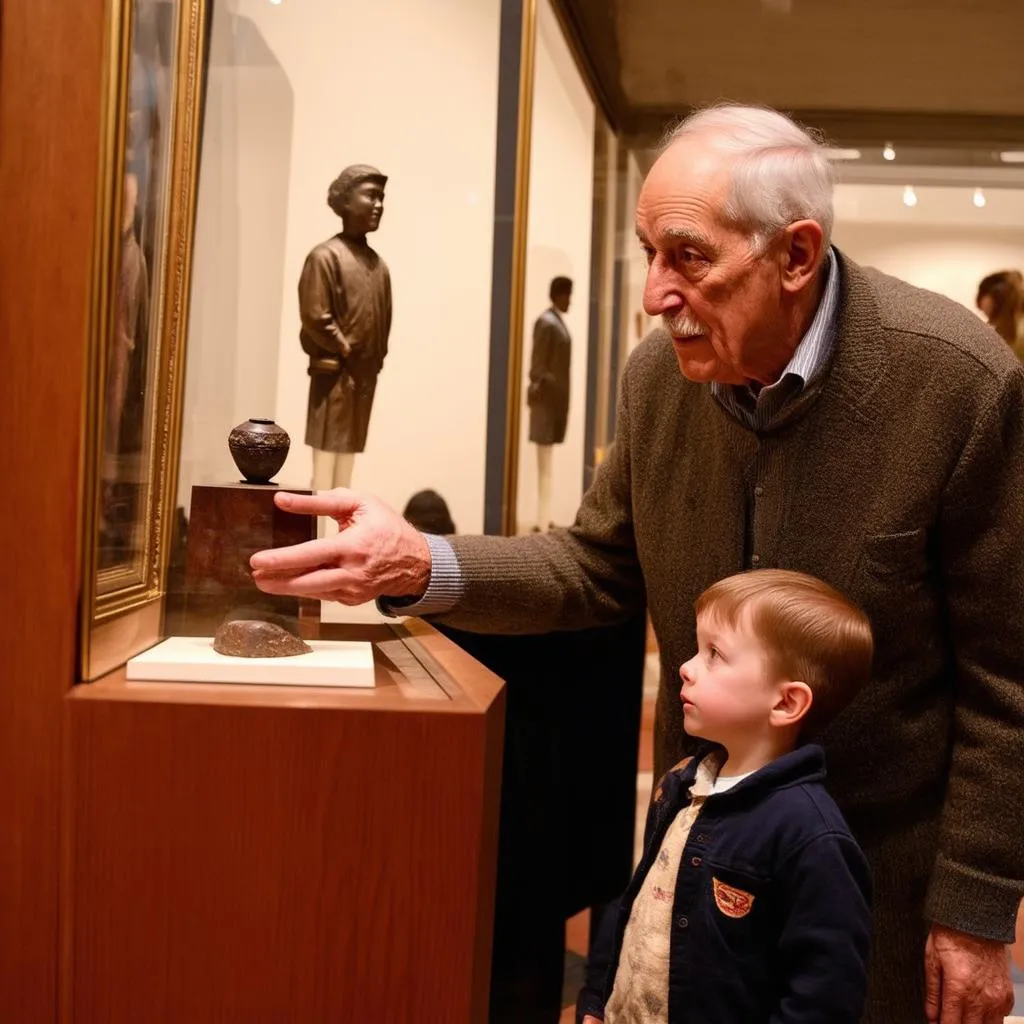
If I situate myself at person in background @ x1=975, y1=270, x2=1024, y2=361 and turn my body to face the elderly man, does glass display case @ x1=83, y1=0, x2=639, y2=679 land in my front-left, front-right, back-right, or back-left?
front-right

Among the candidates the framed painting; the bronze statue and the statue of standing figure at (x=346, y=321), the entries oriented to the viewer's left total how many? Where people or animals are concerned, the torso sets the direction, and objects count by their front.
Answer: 0

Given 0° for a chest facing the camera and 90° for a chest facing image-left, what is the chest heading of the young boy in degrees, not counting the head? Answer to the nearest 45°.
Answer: approximately 45°

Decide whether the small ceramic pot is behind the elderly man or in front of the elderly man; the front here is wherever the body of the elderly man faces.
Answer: in front

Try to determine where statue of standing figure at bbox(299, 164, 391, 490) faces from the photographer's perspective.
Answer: facing the viewer and to the right of the viewer

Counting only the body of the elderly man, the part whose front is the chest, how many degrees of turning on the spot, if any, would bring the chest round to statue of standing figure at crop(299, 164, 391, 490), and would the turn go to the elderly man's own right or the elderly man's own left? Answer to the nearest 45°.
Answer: approximately 90° to the elderly man's own right

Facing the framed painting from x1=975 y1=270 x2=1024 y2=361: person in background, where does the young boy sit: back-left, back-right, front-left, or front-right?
front-left

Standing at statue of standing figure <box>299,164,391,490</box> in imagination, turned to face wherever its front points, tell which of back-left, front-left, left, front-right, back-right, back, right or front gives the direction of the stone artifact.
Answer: front-right

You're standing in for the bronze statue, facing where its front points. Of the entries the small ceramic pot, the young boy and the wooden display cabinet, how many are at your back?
0

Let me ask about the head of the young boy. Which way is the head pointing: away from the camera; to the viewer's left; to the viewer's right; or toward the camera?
to the viewer's left

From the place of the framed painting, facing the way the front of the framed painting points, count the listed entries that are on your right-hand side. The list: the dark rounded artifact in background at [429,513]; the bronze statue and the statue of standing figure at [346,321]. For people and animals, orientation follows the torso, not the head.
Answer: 0

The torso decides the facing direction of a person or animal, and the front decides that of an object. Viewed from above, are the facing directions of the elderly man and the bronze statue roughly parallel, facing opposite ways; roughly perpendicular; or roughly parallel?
roughly perpendicular

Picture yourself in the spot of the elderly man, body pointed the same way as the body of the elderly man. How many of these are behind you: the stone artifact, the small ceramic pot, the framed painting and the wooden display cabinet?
0

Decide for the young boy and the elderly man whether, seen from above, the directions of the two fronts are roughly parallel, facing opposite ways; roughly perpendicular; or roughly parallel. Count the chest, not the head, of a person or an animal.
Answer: roughly parallel

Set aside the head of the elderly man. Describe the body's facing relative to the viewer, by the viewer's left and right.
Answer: facing the viewer and to the left of the viewer

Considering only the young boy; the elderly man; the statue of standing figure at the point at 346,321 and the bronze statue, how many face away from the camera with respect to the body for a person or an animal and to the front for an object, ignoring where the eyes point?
0

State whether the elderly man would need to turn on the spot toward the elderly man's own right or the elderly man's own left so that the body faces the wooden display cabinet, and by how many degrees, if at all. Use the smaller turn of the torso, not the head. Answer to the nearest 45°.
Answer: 0° — they already face it
